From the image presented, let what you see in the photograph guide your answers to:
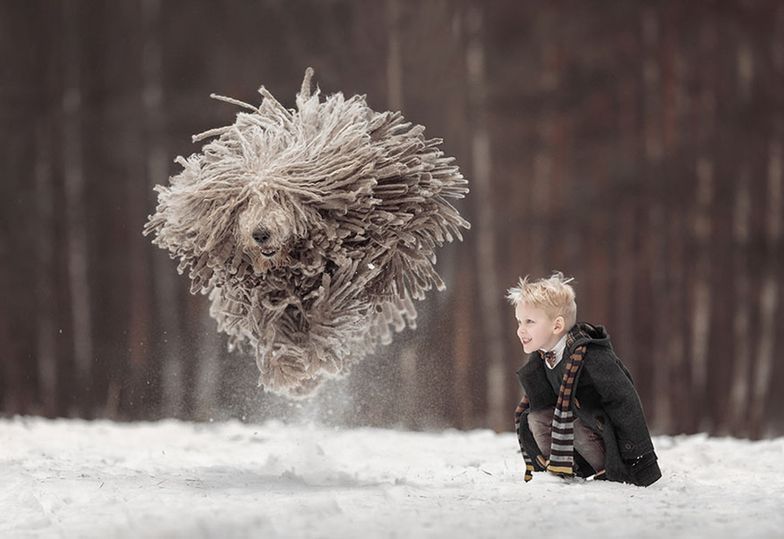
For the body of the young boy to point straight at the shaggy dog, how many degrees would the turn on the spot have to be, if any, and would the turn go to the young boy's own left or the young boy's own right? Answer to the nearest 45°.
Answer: approximately 45° to the young boy's own right

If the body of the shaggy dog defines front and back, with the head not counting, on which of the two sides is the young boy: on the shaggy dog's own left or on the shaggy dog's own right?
on the shaggy dog's own left

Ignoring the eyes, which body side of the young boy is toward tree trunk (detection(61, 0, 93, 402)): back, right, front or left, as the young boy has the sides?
right

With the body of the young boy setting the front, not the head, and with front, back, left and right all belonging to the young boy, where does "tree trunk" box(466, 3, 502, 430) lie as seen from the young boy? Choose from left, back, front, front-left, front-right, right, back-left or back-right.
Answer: back-right

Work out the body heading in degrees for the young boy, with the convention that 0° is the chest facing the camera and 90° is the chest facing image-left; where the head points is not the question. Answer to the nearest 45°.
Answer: approximately 45°

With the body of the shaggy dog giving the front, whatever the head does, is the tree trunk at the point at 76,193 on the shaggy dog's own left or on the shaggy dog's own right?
on the shaggy dog's own right

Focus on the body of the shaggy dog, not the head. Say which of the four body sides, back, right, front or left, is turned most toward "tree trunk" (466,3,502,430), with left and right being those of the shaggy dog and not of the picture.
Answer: back

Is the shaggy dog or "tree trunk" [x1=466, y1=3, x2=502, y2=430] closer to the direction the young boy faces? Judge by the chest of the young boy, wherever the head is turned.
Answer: the shaggy dog

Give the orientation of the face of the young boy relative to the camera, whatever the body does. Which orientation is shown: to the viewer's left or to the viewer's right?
to the viewer's left

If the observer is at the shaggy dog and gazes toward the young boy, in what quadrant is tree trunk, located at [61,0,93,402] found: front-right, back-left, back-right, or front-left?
back-left

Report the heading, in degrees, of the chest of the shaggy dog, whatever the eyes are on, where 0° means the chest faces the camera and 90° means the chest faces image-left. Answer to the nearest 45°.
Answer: approximately 45°

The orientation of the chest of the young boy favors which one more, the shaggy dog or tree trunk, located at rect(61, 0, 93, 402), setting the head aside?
the shaggy dog

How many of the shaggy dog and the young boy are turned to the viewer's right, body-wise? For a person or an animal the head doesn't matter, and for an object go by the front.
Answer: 0
